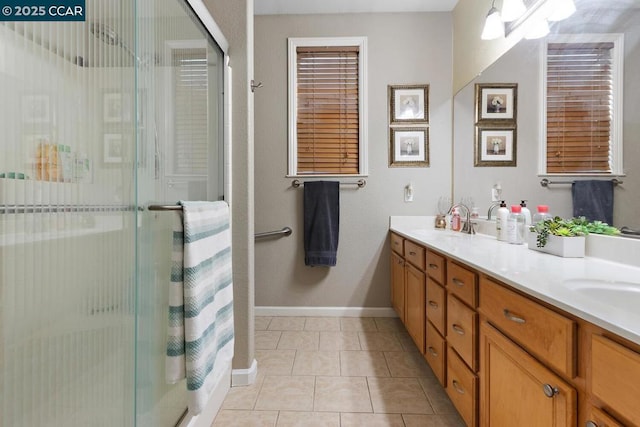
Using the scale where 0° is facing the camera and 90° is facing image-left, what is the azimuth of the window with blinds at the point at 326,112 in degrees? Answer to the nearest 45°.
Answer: approximately 0°

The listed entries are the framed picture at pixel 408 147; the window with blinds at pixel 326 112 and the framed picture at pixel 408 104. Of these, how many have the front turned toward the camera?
3

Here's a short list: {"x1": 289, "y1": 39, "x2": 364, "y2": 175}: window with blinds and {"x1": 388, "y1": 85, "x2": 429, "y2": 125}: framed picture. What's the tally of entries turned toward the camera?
2

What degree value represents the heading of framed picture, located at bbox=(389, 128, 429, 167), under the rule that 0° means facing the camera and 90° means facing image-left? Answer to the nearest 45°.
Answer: approximately 0°

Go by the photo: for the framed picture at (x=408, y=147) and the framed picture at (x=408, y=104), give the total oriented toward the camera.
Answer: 2

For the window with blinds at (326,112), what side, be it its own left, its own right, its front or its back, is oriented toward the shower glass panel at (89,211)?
front
